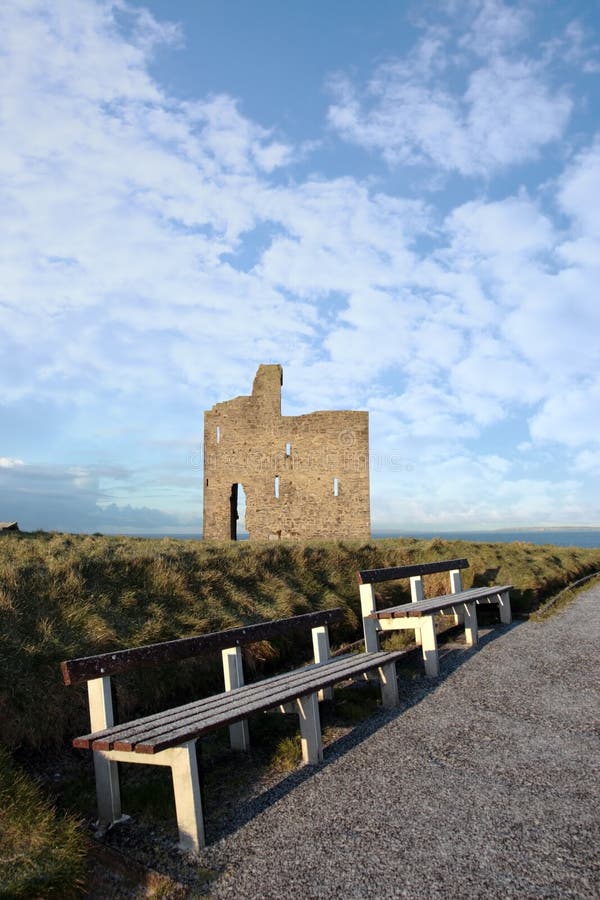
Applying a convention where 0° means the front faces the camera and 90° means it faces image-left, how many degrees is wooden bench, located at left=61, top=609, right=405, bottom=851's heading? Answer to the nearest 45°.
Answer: approximately 315°

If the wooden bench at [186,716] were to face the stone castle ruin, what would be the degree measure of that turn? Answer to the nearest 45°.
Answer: approximately 135° to its left

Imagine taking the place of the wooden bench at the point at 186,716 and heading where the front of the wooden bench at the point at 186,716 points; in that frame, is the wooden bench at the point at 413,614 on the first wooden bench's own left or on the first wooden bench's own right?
on the first wooden bench's own left
